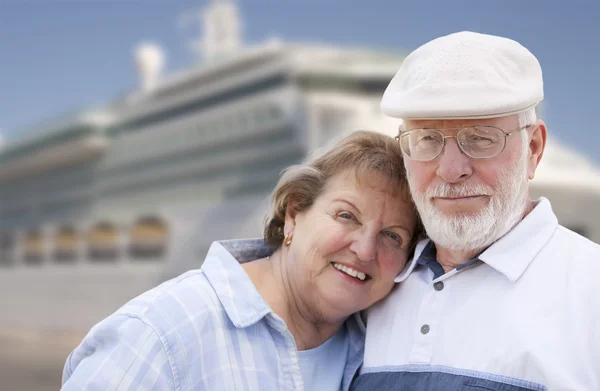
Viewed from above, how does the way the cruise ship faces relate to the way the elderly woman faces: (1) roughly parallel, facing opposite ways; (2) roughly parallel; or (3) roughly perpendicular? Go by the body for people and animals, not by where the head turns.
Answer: roughly parallel

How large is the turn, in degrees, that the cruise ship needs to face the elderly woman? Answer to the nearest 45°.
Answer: approximately 45° to its right

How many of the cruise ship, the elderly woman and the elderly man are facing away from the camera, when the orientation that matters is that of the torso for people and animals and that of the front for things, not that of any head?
0

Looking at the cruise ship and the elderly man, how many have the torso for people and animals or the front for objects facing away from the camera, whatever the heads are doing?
0

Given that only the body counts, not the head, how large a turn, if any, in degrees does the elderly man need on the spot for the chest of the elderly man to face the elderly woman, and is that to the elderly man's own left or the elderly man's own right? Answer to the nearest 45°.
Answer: approximately 45° to the elderly man's own right

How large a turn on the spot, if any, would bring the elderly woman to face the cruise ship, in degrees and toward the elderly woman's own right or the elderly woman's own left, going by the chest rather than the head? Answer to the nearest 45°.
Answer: approximately 135° to the elderly woman's own left

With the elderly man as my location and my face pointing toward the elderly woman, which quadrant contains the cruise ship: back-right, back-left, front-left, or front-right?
front-right

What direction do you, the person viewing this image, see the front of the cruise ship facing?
facing the viewer and to the right of the viewer

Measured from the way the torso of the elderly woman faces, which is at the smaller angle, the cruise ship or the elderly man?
the elderly man

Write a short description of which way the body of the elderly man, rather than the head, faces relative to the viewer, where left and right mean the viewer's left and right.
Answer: facing the viewer and to the left of the viewer
